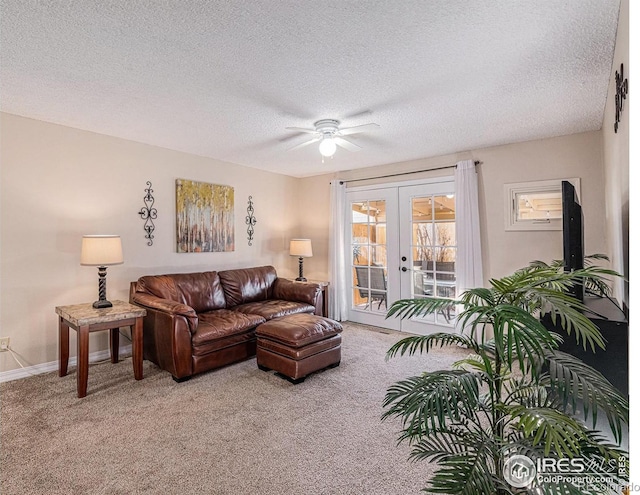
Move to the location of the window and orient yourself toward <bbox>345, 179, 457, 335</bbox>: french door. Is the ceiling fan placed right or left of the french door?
left

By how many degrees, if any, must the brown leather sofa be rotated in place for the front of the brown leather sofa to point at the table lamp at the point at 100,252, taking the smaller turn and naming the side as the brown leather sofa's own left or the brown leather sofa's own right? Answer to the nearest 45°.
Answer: approximately 135° to the brown leather sofa's own right

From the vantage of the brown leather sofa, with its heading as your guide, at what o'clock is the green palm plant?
The green palm plant is roughly at 1 o'clock from the brown leather sofa.

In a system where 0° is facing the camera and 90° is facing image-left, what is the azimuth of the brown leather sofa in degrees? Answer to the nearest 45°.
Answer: approximately 315°

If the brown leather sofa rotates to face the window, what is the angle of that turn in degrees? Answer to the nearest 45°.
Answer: approximately 45° to its left

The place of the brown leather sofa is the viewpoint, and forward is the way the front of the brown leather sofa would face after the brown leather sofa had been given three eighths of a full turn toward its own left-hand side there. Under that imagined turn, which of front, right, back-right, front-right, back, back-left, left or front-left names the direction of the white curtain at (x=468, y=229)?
right

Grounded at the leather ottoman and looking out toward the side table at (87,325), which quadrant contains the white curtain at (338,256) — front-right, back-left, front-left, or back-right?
back-right

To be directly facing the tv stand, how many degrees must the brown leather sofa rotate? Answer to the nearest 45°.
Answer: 0° — it already faces it

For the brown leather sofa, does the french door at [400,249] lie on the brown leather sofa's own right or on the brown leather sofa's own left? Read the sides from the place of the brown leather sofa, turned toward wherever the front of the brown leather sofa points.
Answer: on the brown leather sofa's own left

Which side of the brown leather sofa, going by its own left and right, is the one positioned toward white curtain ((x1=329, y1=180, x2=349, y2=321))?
left

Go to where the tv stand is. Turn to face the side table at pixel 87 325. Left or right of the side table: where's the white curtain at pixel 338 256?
right
